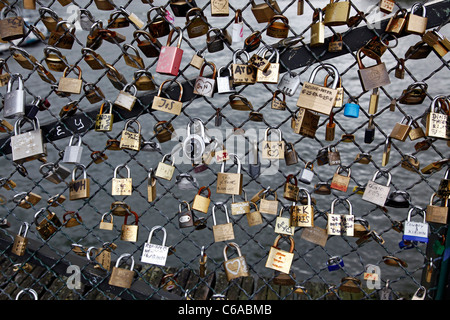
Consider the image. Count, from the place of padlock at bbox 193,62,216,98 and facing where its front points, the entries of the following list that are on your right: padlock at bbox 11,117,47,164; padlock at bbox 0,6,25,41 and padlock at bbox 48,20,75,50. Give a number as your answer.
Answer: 3

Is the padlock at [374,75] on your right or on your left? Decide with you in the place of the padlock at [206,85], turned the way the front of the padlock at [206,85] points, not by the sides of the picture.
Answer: on your left

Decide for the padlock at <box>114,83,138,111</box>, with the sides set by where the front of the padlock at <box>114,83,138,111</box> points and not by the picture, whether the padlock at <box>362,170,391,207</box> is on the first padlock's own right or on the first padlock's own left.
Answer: on the first padlock's own left

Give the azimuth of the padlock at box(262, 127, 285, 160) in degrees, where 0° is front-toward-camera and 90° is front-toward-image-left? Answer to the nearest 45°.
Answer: approximately 0°
